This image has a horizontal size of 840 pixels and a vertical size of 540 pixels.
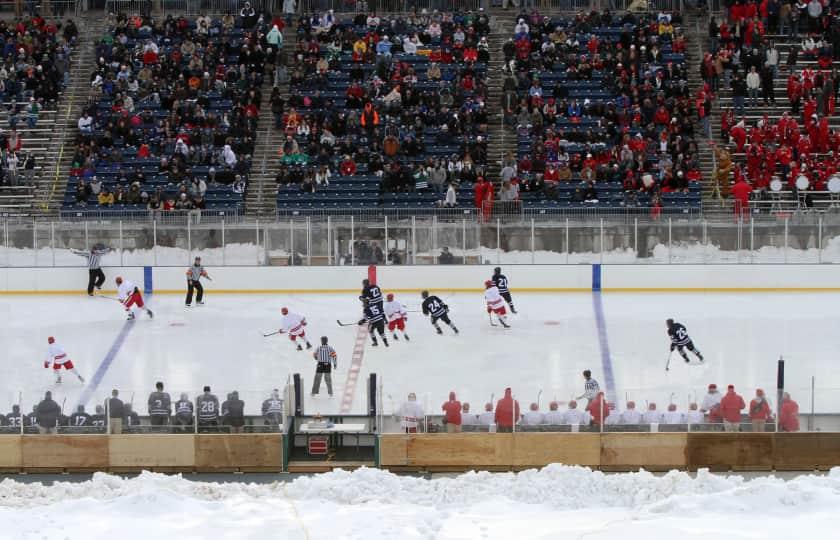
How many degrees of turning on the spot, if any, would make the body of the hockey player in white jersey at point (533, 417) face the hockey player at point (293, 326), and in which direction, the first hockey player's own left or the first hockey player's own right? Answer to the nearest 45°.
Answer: approximately 45° to the first hockey player's own left

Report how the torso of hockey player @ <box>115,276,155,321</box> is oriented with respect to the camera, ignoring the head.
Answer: to the viewer's left

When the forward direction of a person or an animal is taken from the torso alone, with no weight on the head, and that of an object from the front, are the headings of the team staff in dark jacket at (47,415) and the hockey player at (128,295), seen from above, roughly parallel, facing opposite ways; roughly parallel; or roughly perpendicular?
roughly perpendicular

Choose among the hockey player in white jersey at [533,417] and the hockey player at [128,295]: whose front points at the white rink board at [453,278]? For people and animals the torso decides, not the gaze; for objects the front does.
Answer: the hockey player in white jersey

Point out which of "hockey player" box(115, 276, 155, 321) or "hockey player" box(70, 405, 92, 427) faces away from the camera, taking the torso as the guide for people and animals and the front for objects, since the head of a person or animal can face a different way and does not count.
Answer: "hockey player" box(70, 405, 92, 427)

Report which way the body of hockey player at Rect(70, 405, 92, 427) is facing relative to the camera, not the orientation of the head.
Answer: away from the camera

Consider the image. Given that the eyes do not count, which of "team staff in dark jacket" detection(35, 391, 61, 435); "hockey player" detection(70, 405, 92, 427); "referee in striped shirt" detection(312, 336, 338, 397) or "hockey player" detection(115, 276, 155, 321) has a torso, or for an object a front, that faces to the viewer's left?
"hockey player" detection(115, 276, 155, 321)

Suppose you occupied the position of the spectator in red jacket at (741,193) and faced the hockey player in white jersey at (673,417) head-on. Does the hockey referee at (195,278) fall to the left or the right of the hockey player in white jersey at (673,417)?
right

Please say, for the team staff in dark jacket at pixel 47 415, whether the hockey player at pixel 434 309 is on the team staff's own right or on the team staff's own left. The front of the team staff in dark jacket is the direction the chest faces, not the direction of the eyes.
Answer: on the team staff's own right

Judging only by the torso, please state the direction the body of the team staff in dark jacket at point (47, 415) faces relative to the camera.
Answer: away from the camera

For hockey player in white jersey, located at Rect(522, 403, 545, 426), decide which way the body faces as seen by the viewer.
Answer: away from the camera
